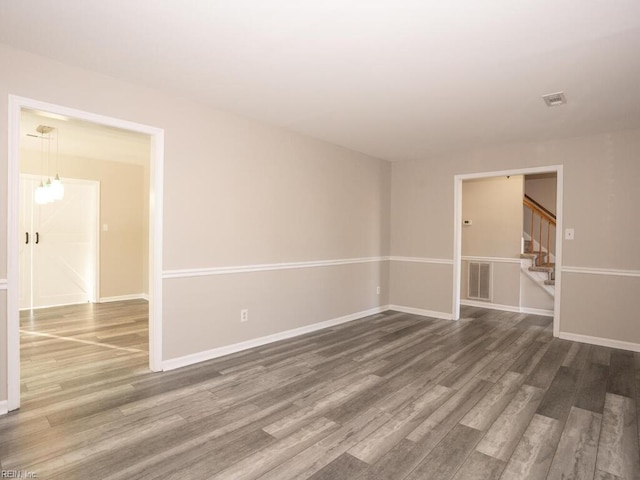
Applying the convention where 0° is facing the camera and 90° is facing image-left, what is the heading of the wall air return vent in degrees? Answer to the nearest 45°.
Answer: approximately 0°

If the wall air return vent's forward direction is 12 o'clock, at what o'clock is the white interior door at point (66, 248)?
The white interior door is roughly at 2 o'clock from the wall air return vent.

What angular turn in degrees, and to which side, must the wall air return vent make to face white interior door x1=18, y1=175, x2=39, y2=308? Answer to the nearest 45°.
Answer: approximately 45° to its right

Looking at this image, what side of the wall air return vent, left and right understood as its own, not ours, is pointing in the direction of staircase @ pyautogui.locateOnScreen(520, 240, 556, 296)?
left

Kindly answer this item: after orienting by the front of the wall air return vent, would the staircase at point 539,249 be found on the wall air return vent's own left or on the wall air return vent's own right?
on the wall air return vent's own left
